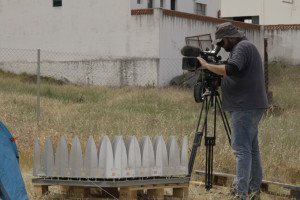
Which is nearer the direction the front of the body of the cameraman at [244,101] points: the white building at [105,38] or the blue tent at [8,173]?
the blue tent

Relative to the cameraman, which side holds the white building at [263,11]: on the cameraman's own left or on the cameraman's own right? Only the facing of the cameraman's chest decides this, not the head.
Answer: on the cameraman's own right

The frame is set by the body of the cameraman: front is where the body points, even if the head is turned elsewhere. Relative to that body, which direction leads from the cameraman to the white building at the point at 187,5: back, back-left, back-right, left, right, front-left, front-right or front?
right

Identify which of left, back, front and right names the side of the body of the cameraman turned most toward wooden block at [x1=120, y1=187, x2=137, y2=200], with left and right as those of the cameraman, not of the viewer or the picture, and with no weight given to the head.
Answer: front

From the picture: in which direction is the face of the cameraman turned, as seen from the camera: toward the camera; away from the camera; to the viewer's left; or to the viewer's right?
to the viewer's left

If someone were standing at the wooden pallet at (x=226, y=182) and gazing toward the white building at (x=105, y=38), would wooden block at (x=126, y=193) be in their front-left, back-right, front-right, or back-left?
back-left

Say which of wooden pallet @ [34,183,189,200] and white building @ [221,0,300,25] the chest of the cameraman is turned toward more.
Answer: the wooden pallet

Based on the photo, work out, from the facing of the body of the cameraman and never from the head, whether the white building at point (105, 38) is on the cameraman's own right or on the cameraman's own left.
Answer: on the cameraman's own right

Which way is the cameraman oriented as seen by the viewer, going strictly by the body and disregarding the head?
to the viewer's left

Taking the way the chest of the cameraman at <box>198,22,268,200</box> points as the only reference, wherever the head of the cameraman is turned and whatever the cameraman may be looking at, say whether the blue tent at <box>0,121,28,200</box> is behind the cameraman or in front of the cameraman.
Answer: in front

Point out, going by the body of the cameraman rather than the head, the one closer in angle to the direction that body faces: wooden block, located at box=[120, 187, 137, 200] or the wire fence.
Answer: the wooden block

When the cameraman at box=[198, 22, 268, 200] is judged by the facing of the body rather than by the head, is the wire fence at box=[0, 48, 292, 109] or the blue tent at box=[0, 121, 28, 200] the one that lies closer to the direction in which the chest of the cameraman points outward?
the blue tent
